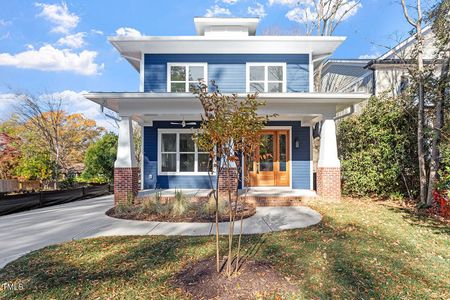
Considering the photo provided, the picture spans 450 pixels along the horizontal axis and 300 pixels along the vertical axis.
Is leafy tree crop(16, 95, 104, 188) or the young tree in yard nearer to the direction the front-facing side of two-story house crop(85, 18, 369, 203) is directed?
the young tree in yard

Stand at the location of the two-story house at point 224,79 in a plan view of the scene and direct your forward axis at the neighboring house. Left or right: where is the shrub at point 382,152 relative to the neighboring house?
right

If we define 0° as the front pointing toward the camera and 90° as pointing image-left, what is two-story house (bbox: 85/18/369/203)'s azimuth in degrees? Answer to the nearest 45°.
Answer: approximately 0°

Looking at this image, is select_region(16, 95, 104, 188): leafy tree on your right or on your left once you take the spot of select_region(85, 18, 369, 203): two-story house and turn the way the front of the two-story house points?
on your right

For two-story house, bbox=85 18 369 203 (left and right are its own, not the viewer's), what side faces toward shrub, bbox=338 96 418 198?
left

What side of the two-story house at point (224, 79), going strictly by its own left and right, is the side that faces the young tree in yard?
front

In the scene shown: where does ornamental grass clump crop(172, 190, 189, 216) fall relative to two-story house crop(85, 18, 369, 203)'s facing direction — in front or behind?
in front

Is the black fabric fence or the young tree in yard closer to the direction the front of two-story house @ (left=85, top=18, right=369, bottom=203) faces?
the young tree in yard

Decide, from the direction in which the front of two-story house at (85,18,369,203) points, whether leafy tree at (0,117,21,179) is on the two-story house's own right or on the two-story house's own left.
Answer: on the two-story house's own right

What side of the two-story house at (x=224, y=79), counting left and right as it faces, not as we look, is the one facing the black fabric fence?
right

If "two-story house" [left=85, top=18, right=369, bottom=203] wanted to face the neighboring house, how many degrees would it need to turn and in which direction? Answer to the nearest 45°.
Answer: approximately 90° to its left
